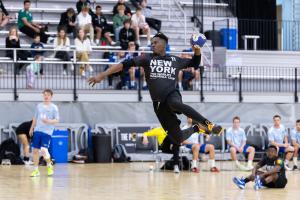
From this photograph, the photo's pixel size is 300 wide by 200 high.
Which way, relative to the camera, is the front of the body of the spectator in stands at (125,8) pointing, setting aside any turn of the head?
toward the camera

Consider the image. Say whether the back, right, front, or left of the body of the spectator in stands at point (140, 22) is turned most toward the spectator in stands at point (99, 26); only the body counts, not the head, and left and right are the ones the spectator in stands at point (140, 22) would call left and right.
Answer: right

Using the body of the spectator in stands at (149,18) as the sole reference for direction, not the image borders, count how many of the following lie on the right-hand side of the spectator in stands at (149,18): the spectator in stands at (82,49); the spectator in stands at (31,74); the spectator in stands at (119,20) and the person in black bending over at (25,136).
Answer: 4

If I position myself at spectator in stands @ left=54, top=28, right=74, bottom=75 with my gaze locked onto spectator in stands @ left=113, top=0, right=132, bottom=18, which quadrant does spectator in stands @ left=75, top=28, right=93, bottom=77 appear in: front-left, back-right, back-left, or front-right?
front-right

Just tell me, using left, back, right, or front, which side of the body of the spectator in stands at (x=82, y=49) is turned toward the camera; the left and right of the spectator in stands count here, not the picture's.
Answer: front

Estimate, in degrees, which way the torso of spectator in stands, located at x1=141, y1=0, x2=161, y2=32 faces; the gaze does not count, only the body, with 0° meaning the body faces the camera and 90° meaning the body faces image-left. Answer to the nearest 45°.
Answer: approximately 315°

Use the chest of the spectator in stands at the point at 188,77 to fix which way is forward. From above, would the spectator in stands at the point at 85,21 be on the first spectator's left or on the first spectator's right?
on the first spectator's right
